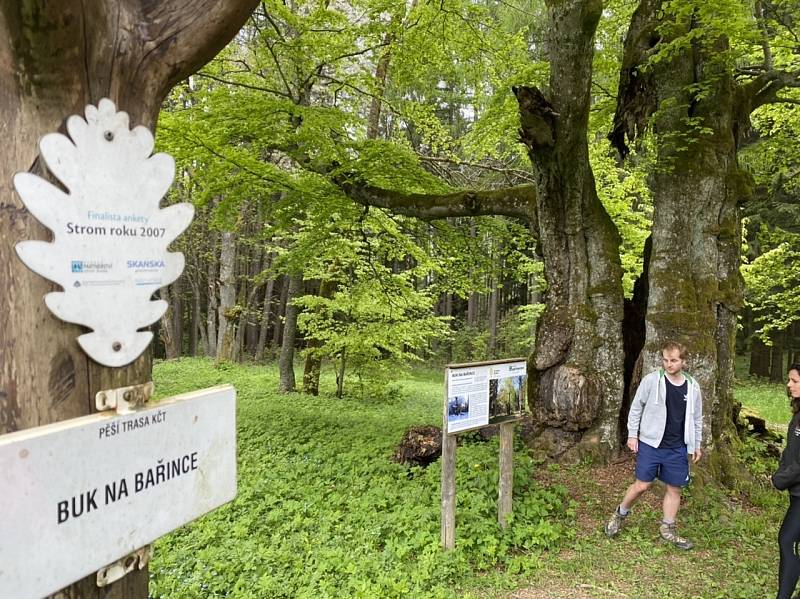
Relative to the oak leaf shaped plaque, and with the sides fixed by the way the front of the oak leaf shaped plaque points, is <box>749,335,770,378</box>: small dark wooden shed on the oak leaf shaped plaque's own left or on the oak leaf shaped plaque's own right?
on the oak leaf shaped plaque's own left

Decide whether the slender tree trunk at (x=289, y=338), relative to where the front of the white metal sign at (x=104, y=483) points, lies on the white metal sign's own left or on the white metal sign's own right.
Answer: on the white metal sign's own left

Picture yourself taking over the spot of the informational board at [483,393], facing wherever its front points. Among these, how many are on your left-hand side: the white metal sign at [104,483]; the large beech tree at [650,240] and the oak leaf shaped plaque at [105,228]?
1

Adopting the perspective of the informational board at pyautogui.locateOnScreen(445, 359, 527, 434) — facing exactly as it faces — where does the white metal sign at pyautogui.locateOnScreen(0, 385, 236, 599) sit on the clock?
The white metal sign is roughly at 2 o'clock from the informational board.

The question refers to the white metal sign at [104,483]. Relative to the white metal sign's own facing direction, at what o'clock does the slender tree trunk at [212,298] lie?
The slender tree trunk is roughly at 8 o'clock from the white metal sign.

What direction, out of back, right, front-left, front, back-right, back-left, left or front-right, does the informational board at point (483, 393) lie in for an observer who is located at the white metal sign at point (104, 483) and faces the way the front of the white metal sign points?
left

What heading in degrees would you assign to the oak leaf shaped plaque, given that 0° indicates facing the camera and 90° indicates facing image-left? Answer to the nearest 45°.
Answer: approximately 0°

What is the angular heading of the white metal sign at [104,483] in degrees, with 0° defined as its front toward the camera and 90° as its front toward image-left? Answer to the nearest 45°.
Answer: approximately 315°
